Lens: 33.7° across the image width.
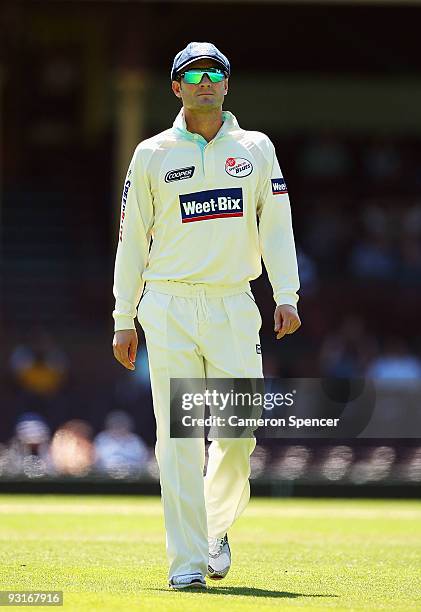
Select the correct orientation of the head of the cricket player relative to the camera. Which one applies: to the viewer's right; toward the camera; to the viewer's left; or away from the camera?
toward the camera

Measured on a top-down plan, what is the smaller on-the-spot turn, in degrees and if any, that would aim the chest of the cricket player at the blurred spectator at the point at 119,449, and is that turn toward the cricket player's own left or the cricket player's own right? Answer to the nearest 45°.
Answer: approximately 180°

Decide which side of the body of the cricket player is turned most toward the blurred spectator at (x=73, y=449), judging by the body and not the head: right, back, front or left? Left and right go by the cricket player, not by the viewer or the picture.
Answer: back

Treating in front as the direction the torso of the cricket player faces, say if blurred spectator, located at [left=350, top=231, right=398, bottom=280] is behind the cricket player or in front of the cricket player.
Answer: behind

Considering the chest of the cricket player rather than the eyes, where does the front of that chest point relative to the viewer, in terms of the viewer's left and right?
facing the viewer

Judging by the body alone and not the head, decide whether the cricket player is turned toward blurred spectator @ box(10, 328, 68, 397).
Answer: no

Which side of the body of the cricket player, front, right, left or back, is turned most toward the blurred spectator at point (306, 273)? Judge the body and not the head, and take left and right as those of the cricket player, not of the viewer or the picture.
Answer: back

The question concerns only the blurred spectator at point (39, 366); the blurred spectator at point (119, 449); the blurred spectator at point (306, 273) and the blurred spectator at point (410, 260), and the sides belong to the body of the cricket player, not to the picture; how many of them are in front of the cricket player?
0

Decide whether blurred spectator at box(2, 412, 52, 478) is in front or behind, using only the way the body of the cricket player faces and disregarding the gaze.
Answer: behind

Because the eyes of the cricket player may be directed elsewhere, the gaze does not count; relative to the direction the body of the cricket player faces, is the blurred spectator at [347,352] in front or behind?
behind

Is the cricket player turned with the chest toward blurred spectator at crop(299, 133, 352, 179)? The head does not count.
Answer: no
